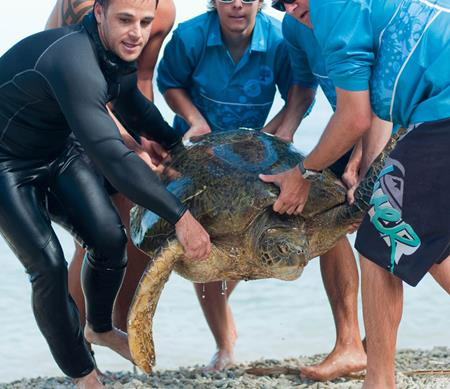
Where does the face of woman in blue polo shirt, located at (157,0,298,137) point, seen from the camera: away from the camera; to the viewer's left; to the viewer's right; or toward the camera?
toward the camera

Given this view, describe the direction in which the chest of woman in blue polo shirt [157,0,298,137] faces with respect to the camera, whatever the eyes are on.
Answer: toward the camera

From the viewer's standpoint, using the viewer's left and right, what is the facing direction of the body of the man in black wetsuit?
facing the viewer and to the right of the viewer

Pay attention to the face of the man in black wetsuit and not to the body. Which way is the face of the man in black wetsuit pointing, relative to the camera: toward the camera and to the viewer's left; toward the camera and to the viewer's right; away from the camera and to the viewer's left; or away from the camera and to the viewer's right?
toward the camera and to the viewer's right
